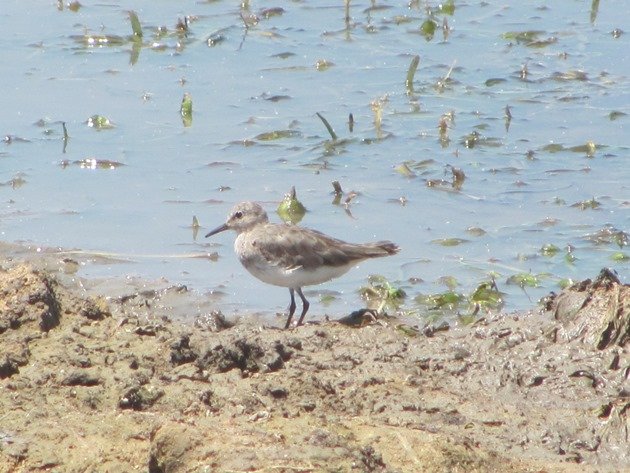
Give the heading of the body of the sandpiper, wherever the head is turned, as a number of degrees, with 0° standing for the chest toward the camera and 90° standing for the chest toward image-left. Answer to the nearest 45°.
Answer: approximately 90°

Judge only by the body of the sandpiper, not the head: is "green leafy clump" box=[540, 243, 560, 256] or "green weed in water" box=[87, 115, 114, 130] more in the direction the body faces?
the green weed in water

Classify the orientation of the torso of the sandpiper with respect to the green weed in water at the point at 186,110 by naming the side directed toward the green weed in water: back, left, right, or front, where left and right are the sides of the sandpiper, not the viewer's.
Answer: right

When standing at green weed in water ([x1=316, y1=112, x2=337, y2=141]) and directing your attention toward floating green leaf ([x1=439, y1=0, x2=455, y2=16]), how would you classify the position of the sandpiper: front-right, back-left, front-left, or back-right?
back-right

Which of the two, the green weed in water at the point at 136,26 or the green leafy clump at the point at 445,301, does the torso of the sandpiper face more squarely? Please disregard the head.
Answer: the green weed in water

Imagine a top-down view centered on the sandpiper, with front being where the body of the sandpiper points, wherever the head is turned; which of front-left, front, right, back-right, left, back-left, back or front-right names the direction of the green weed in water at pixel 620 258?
back

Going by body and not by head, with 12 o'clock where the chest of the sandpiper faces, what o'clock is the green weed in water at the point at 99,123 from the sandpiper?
The green weed in water is roughly at 2 o'clock from the sandpiper.

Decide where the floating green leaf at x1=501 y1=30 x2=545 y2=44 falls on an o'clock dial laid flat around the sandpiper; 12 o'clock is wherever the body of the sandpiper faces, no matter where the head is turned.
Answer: The floating green leaf is roughly at 4 o'clock from the sandpiper.

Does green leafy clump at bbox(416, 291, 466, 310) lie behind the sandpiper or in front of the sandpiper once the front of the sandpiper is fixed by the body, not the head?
behind

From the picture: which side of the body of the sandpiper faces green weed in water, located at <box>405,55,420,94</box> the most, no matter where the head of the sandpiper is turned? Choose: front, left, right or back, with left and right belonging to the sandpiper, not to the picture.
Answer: right

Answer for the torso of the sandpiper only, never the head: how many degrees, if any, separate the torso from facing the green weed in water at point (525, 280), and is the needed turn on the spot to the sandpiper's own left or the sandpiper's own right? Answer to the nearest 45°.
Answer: approximately 180°

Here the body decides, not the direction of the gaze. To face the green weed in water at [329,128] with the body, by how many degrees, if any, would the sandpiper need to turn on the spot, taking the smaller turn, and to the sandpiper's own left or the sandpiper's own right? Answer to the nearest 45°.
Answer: approximately 90° to the sandpiper's own right

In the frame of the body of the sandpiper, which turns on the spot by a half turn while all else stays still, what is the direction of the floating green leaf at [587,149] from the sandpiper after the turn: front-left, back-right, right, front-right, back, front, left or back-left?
front-left

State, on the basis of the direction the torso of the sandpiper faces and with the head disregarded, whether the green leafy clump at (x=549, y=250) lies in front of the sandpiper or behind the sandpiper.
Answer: behind

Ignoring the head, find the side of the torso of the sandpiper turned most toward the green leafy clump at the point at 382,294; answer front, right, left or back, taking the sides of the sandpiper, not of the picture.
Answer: back
